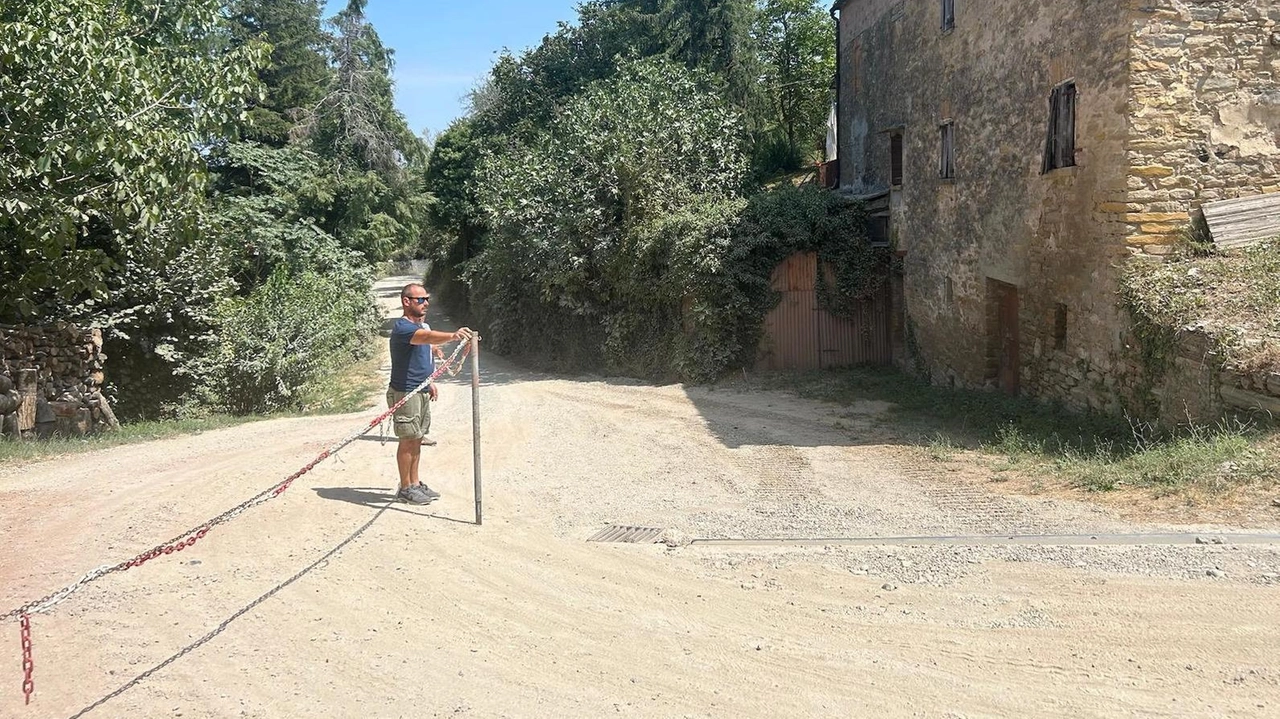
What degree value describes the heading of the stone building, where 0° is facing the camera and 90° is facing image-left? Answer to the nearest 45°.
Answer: approximately 45°

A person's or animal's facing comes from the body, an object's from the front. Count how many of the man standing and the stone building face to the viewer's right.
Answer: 1

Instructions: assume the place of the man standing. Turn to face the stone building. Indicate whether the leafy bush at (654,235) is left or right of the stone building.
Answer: left

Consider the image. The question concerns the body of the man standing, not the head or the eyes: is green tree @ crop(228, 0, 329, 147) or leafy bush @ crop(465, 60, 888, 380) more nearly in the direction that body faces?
the leafy bush

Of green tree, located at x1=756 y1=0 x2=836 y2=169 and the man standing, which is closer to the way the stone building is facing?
the man standing

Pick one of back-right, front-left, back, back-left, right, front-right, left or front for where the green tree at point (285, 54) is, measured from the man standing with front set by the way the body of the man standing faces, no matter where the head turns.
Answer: left

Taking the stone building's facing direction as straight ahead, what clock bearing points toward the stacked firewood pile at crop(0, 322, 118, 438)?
The stacked firewood pile is roughly at 1 o'clock from the stone building.

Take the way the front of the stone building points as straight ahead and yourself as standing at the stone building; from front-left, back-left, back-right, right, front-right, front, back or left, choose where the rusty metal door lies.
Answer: right

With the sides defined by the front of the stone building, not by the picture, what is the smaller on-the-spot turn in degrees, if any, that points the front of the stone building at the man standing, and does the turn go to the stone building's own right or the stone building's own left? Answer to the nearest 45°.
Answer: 0° — it already faces them

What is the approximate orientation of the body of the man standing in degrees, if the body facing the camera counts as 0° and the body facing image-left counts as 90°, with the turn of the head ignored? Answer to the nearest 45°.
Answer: approximately 270°

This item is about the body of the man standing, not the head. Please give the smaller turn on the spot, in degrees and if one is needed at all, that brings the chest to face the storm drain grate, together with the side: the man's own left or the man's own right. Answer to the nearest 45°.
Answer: approximately 45° to the man's own right
